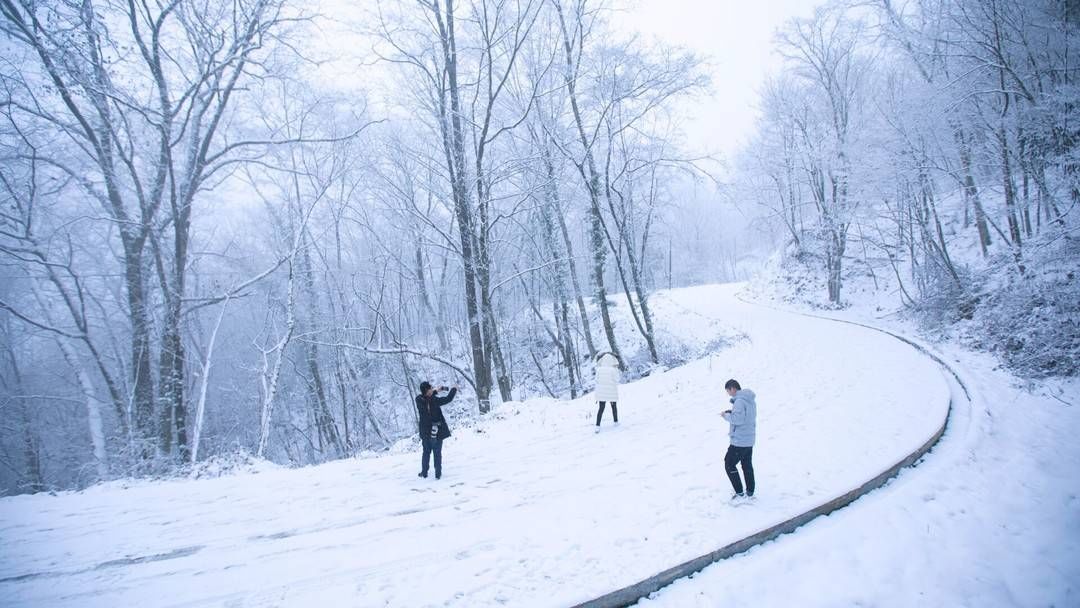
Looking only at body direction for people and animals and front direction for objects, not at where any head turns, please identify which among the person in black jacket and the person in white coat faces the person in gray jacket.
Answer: the person in black jacket

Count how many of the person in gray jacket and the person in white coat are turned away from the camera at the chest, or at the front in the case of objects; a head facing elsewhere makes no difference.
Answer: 1

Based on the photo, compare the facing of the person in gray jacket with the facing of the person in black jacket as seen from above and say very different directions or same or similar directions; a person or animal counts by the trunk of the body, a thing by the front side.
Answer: very different directions

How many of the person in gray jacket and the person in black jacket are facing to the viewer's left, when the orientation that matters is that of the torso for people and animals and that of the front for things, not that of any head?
1

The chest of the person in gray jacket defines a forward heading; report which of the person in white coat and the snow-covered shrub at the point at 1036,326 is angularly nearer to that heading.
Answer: the person in white coat

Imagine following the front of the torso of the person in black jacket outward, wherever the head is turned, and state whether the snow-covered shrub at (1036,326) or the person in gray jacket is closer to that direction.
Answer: the person in gray jacket

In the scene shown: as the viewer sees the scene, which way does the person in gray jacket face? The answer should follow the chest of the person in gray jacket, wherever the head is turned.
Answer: to the viewer's left

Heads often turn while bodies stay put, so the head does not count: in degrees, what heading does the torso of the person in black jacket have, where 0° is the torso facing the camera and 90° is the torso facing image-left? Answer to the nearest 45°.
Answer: approximately 315°

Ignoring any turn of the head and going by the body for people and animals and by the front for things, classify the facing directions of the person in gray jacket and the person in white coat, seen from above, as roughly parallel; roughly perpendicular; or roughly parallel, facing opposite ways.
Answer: roughly perpendicular

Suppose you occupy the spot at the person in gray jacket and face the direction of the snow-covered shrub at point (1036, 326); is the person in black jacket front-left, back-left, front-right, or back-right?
back-left
